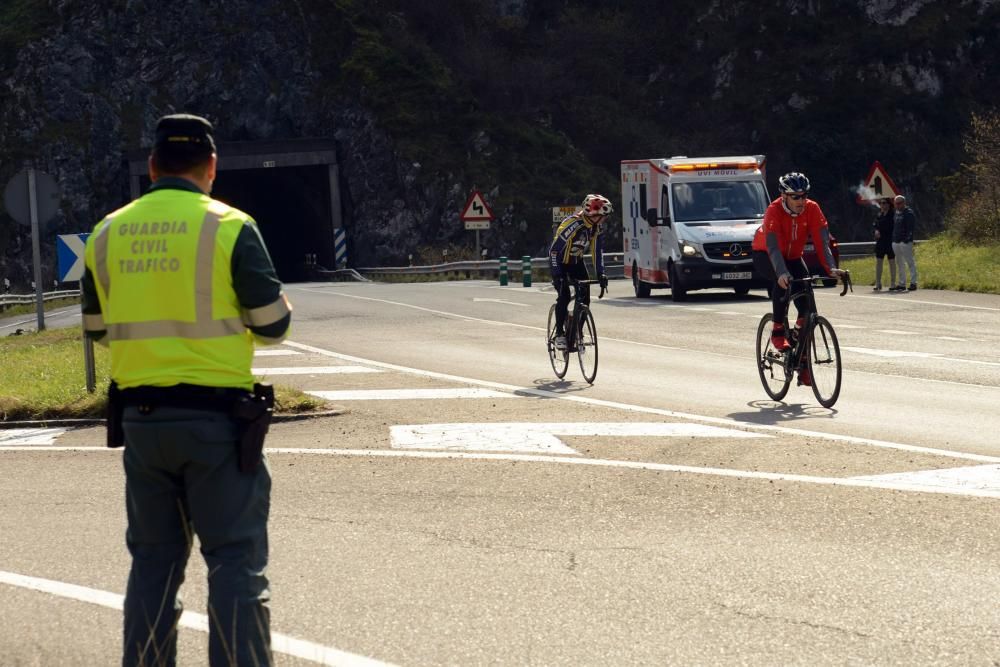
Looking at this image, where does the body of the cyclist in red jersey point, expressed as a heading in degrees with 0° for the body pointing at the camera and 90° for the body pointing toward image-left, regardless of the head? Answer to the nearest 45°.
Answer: approximately 315°

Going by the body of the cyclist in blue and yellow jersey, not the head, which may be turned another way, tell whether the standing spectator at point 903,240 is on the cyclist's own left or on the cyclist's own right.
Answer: on the cyclist's own left

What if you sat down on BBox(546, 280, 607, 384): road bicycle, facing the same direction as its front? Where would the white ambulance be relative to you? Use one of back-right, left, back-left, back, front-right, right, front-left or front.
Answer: back-left

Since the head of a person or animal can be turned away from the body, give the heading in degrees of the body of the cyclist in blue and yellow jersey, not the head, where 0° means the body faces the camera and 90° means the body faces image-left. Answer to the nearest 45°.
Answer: approximately 315°

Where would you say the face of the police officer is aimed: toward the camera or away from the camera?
away from the camera

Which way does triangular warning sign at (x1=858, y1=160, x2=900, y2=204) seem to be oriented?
toward the camera

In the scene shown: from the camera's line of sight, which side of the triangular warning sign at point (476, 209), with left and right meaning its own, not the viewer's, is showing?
front

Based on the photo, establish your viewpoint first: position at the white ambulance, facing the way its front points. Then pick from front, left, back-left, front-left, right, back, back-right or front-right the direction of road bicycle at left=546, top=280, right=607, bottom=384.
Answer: front-right

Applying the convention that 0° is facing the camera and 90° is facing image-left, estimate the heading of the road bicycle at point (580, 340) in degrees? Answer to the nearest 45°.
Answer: approximately 315°

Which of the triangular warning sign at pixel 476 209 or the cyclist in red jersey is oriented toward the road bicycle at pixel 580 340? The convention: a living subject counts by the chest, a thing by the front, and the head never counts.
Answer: the triangular warning sign

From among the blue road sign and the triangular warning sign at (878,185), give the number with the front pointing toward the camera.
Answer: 2

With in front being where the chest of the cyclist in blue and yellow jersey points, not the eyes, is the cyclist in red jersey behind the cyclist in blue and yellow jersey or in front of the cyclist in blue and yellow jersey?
in front

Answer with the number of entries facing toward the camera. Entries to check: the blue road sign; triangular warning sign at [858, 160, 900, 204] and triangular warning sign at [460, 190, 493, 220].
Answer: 3

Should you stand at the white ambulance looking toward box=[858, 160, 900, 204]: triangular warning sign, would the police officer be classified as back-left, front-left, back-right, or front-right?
back-right
